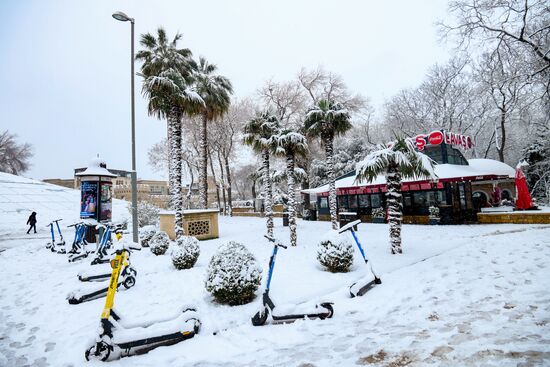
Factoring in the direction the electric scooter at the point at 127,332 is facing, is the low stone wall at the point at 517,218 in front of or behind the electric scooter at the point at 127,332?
behind

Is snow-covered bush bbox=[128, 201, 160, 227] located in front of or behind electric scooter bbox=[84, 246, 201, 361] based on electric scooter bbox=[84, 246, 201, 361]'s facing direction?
behind

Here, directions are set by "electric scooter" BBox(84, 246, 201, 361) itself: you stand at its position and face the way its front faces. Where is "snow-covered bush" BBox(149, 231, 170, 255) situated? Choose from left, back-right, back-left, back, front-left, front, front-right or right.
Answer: back-right

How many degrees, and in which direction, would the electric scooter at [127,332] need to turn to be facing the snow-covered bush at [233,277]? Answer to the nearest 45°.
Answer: approximately 180°

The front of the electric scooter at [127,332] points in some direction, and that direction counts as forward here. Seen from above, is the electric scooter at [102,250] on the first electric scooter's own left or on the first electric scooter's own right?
on the first electric scooter's own right

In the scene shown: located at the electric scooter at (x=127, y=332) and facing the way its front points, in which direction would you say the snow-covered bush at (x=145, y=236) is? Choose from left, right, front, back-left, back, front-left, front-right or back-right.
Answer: back-right

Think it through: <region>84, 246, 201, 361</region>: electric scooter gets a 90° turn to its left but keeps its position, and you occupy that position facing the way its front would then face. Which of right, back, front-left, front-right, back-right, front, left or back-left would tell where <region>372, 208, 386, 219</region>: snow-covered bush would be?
left

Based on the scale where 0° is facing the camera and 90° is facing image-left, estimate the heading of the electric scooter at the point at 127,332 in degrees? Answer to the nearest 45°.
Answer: approximately 45°

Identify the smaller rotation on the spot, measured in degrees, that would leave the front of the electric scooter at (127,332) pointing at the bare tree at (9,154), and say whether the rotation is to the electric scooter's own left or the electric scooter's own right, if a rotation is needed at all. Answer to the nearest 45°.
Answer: approximately 135° to the electric scooter's own right
